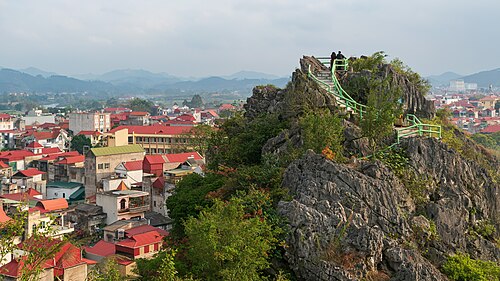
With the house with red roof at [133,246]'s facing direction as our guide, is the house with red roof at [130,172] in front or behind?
behind

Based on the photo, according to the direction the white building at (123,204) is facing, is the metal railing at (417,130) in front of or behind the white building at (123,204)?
in front

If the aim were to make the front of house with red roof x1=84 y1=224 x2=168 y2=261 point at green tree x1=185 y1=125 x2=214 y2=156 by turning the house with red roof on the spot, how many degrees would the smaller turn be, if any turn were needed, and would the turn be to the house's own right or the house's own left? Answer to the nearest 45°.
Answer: approximately 135° to the house's own left

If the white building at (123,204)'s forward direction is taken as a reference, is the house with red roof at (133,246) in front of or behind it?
in front

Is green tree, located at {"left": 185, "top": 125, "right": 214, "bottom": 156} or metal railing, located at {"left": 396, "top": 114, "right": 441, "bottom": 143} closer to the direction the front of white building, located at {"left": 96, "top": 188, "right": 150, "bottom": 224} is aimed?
the metal railing

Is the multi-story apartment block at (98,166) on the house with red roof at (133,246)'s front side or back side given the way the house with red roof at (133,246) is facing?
on the back side

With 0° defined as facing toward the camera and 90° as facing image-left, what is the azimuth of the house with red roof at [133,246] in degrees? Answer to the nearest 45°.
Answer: approximately 315°

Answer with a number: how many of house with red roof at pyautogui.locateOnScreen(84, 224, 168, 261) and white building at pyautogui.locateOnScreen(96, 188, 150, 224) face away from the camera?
0
